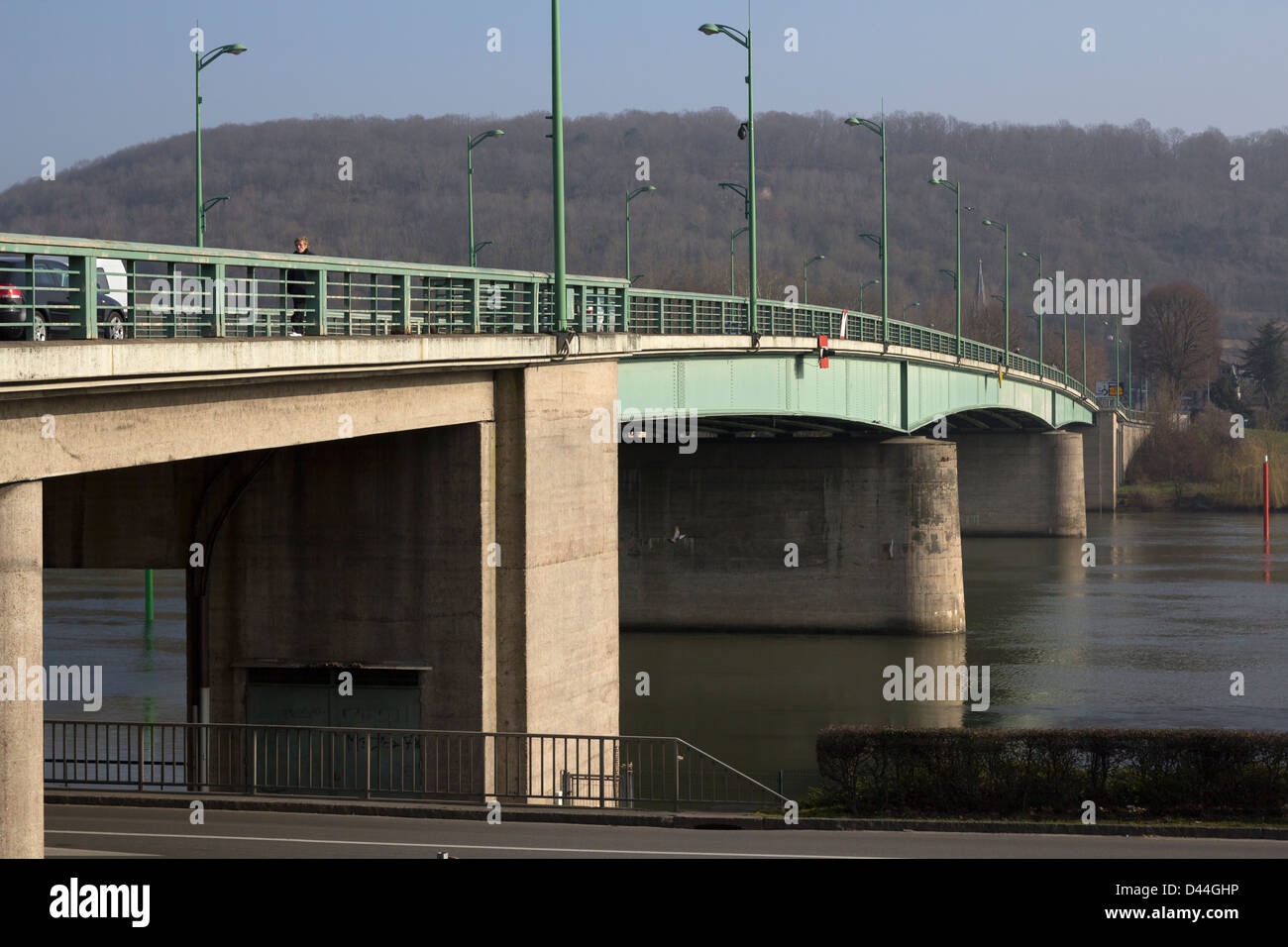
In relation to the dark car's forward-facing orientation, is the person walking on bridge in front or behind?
in front

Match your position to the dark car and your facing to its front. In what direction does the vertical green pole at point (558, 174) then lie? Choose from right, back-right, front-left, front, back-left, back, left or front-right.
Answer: front

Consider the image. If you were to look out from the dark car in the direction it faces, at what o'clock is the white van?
The white van is roughly at 11 o'clock from the dark car.

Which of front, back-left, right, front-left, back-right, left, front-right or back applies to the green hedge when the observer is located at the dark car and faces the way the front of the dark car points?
front-right

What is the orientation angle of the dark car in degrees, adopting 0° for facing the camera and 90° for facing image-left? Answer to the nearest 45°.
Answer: approximately 225°

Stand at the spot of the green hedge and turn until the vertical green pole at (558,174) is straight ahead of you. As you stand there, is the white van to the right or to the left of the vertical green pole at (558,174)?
left
